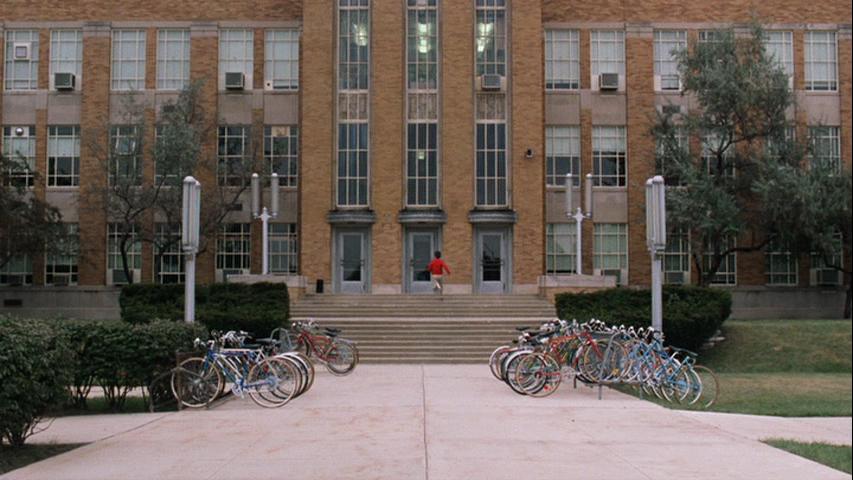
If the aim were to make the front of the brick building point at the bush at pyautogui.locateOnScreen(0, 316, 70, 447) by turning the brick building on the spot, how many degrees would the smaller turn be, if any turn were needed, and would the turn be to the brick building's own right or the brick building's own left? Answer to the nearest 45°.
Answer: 0° — it already faces it

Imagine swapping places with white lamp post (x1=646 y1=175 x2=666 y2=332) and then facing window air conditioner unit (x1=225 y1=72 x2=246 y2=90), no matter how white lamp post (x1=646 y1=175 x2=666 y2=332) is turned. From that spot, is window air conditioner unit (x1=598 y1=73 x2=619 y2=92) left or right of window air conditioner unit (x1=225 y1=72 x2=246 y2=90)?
right

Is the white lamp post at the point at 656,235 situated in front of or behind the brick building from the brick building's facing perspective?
in front

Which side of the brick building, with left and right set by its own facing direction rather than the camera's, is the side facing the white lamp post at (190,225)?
front

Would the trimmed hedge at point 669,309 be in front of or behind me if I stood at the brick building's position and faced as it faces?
in front

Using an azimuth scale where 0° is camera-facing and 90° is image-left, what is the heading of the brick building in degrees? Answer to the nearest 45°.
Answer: approximately 0°

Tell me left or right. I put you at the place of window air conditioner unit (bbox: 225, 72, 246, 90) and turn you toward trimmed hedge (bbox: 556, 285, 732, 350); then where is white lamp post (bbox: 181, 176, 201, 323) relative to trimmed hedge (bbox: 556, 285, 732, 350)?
right

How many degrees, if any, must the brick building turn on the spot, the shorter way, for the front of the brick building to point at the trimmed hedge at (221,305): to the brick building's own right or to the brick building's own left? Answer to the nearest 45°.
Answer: approximately 45° to the brick building's own right

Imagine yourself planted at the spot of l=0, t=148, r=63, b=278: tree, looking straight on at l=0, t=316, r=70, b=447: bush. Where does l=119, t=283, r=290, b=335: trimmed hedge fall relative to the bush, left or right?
left

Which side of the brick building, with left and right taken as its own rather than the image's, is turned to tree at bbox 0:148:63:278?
right
